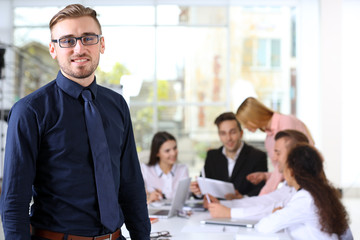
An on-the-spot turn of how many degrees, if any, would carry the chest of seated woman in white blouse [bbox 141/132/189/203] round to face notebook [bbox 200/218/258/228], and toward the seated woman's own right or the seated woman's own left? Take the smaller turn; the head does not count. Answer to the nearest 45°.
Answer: approximately 45° to the seated woman's own right

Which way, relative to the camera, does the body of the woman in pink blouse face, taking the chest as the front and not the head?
to the viewer's left

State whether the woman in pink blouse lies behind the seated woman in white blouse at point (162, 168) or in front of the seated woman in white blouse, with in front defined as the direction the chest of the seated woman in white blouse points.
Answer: in front

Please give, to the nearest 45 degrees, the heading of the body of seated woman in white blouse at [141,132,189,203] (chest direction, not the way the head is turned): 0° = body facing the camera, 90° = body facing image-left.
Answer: approximately 315°

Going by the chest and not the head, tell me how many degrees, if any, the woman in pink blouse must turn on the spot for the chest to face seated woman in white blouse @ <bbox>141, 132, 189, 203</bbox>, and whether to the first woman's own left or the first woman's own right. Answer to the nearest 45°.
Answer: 0° — they already face them

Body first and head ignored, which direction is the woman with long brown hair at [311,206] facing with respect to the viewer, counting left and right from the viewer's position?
facing away from the viewer and to the left of the viewer

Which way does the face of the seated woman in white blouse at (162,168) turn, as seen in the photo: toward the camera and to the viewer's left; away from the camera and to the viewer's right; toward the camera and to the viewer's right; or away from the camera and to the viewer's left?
toward the camera and to the viewer's right

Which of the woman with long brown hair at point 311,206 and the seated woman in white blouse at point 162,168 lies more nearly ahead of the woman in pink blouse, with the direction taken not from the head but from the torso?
the seated woman in white blouse

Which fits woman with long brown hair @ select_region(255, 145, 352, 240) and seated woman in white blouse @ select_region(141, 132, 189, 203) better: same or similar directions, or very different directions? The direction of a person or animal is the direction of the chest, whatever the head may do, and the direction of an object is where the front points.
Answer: very different directions
